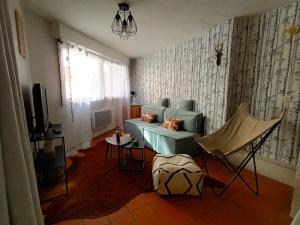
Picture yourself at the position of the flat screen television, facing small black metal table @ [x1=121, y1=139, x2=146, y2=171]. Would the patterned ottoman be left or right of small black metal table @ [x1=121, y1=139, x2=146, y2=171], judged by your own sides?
right

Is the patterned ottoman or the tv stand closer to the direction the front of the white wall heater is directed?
the patterned ottoman

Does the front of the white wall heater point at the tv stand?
no

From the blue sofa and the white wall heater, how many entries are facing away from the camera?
0

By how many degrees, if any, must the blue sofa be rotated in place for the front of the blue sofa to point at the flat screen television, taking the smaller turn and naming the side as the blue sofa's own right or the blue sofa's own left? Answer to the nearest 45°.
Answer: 0° — it already faces it

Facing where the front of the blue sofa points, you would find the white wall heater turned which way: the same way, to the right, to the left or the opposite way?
to the left

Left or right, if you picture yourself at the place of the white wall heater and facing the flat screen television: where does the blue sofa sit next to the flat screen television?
left

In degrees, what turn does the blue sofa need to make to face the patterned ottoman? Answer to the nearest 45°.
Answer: approximately 45° to its left

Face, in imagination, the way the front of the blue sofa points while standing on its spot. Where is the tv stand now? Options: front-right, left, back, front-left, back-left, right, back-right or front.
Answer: front

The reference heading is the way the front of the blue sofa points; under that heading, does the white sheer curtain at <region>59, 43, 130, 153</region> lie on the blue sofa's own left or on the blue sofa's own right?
on the blue sofa's own right

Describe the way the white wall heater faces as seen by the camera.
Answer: facing the viewer and to the right of the viewer

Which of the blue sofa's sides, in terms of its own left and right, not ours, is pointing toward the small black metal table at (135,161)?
front

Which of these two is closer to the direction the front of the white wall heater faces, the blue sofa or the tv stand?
the blue sofa

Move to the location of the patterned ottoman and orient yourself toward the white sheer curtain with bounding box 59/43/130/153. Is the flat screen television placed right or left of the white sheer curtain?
left

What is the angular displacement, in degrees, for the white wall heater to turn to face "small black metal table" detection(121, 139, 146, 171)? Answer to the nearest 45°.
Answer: approximately 45° to its right

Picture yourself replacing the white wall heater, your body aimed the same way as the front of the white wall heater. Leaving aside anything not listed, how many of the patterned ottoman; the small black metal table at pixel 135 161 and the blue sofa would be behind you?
0

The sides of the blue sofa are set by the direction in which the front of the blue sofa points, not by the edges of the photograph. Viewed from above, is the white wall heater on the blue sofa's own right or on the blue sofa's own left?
on the blue sofa's own right

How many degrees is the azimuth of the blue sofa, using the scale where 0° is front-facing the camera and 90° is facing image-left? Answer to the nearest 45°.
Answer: approximately 45°

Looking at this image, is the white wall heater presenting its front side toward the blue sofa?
yes
